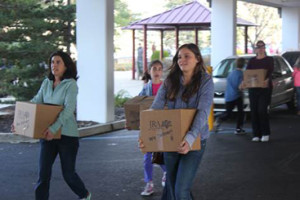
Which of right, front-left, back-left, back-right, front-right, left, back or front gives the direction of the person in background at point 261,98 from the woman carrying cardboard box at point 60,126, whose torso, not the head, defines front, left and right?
back

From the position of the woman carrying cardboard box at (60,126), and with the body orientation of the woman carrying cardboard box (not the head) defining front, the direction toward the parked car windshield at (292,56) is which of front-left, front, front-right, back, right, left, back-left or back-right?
back

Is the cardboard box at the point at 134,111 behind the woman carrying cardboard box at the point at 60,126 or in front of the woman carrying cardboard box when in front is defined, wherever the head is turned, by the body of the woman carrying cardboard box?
behind

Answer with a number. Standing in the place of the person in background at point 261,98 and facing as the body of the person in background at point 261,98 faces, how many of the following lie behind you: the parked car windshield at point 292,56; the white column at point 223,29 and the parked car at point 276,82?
3

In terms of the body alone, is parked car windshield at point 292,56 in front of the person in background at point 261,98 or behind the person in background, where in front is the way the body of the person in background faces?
behind

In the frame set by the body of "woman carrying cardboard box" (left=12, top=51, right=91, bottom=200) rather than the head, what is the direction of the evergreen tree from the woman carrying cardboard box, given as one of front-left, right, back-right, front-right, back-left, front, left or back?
back-right
